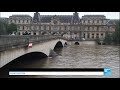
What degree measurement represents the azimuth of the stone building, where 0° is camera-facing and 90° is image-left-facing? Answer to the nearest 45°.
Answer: approximately 0°
